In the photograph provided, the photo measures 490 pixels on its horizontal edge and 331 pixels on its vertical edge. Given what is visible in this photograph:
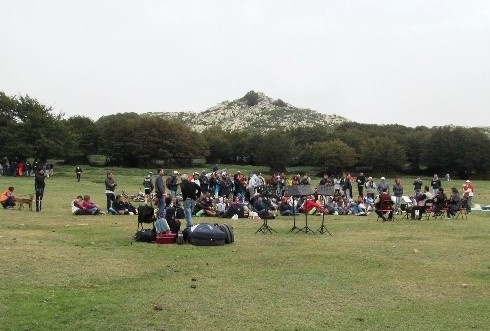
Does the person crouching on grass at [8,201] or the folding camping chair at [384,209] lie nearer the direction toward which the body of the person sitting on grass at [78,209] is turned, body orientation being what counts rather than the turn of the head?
the folding camping chair

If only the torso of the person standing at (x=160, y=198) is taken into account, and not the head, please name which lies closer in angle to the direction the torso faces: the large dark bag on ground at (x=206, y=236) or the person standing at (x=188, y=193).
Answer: the person standing

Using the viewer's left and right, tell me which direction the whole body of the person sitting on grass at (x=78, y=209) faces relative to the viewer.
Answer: facing to the right of the viewer

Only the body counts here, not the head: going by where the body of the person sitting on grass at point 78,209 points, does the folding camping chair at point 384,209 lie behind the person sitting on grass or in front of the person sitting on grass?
in front

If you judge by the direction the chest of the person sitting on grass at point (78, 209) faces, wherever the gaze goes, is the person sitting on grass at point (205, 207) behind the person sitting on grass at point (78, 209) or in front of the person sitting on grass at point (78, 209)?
in front

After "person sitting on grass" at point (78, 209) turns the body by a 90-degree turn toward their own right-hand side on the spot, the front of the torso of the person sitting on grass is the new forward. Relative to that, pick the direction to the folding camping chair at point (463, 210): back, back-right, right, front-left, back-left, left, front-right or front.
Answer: left
